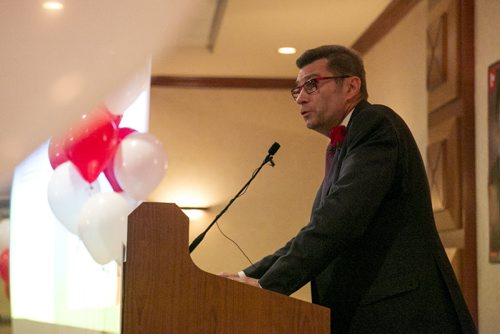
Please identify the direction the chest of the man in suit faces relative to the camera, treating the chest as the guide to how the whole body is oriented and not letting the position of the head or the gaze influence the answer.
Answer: to the viewer's left

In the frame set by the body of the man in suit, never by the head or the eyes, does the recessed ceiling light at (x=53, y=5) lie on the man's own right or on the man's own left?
on the man's own left

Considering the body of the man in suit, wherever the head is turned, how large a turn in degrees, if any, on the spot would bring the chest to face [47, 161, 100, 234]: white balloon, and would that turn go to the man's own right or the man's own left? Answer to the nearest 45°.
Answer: approximately 45° to the man's own right

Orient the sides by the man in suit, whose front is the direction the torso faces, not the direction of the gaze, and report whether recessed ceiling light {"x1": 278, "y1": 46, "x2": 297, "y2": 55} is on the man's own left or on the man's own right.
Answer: on the man's own right
